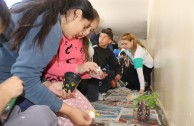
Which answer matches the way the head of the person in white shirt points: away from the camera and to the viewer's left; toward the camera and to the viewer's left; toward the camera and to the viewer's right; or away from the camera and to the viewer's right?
toward the camera and to the viewer's left

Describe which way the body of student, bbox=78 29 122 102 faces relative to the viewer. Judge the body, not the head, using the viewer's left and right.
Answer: facing the viewer and to the left of the viewer

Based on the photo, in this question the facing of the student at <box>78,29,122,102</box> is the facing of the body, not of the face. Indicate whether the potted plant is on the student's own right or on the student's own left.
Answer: on the student's own left
